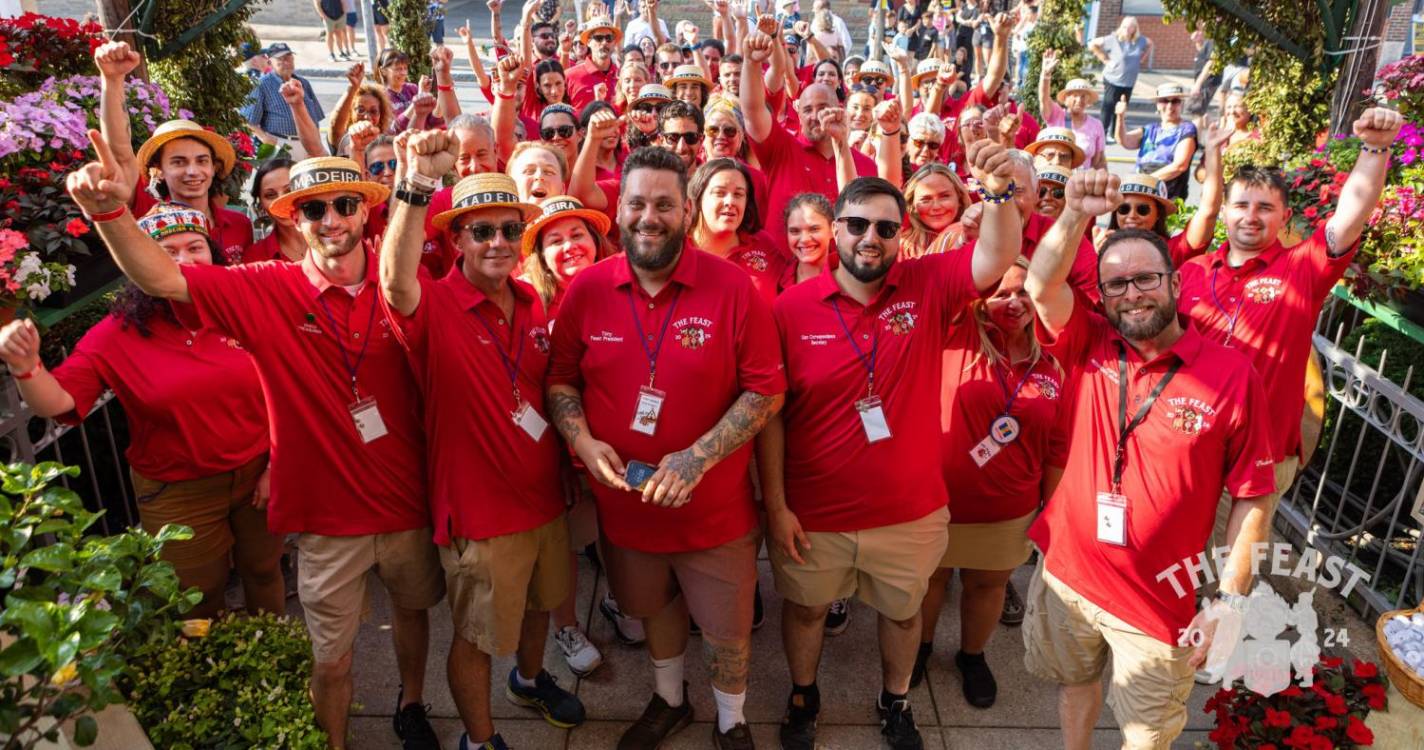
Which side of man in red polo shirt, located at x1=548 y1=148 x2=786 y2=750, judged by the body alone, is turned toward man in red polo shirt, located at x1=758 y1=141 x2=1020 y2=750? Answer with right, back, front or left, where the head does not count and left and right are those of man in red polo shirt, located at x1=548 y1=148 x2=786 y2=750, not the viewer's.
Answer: left

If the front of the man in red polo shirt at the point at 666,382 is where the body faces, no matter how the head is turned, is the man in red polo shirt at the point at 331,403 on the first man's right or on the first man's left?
on the first man's right

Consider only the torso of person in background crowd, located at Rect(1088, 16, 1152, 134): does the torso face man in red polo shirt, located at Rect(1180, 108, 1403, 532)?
yes

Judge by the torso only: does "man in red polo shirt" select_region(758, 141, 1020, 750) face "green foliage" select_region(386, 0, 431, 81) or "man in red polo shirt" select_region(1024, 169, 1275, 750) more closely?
the man in red polo shirt

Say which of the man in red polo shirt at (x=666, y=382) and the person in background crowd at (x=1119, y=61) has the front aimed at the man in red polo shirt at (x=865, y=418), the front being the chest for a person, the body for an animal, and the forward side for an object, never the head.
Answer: the person in background crowd

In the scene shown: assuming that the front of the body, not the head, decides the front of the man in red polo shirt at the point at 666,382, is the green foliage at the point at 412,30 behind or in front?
behind

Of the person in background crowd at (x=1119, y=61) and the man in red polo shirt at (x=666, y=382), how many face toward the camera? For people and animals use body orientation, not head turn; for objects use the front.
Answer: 2
